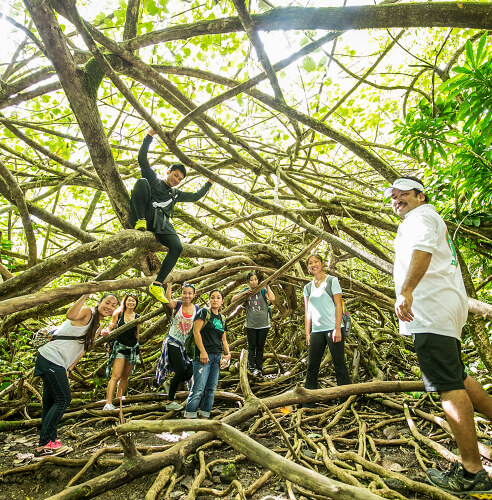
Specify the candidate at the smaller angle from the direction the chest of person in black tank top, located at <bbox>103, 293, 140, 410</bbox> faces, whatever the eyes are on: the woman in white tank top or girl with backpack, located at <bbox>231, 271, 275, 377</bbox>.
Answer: the woman in white tank top

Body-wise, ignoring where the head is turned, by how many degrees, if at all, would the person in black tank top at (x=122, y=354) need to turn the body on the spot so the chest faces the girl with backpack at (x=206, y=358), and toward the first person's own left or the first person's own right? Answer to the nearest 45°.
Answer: approximately 45° to the first person's own left

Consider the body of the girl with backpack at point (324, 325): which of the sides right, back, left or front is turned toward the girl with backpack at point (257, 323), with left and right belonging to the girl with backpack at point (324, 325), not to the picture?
right

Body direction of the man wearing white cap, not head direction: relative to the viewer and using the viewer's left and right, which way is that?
facing to the left of the viewer

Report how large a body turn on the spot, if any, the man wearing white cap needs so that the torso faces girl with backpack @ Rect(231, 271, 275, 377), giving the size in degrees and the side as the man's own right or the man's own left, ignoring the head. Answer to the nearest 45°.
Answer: approximately 45° to the man's own right

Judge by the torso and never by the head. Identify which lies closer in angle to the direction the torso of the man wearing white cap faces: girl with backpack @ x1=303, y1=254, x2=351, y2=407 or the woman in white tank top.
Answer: the woman in white tank top

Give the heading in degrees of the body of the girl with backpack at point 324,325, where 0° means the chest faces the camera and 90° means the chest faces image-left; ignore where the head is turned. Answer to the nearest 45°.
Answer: approximately 45°

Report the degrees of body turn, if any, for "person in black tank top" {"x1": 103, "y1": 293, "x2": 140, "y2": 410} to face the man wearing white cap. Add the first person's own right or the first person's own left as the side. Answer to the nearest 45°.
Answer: approximately 45° to the first person's own left

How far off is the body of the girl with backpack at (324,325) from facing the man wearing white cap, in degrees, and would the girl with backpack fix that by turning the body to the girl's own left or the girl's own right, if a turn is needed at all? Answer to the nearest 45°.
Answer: approximately 45° to the girl's own left

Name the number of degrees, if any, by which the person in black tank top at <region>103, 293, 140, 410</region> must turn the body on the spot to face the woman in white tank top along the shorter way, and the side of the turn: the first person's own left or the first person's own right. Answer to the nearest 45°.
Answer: approximately 45° to the first person's own right

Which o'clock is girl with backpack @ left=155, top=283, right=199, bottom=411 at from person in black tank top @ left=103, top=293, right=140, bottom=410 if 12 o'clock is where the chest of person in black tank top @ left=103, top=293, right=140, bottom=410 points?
girl with backpack @ left=155, top=283, right=199, bottom=411 is roughly at 10 o'clock from person in black tank top @ left=103, top=293, right=140, bottom=410.
